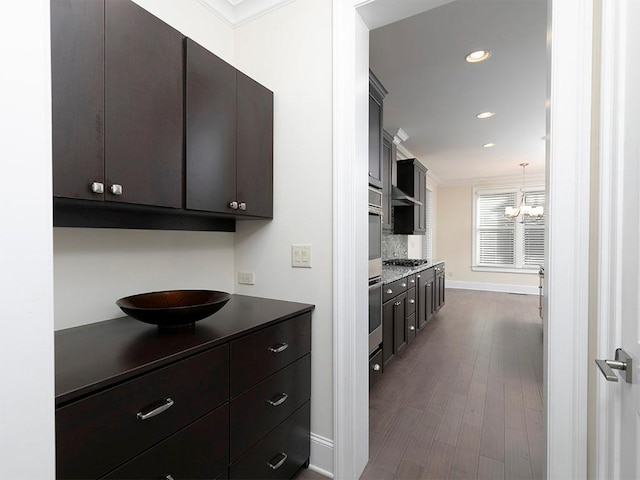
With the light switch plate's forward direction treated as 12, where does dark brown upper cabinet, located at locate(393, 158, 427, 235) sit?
The dark brown upper cabinet is roughly at 7 o'clock from the light switch plate.

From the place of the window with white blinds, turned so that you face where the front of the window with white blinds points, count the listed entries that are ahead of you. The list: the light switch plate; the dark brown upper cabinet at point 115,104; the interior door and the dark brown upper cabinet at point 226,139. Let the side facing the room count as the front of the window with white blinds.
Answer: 4

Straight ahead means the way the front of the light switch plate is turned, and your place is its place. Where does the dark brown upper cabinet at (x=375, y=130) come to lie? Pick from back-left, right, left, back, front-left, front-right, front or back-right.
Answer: back-left

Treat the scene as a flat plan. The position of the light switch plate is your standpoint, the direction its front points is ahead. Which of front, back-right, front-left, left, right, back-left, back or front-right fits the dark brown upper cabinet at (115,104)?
front-right

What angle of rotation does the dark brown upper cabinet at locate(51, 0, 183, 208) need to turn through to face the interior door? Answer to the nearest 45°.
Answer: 0° — it already faces it

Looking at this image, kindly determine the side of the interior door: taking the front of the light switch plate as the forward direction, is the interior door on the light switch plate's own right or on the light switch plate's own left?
on the light switch plate's own left

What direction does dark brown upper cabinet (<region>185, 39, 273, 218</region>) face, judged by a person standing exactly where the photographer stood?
facing the viewer and to the right of the viewer

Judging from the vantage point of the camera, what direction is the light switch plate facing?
facing the viewer

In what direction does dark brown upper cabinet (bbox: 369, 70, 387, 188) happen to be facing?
to the viewer's right

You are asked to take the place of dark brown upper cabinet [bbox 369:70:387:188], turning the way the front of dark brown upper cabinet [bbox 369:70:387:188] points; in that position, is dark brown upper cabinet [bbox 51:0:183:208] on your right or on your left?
on your right

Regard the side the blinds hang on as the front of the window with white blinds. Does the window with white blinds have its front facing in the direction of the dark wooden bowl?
yes

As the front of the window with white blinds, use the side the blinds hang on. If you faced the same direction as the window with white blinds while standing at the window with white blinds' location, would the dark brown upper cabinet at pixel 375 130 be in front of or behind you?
in front

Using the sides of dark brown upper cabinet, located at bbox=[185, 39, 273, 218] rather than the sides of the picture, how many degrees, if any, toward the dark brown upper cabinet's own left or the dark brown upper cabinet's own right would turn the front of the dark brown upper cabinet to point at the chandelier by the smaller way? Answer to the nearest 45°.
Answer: approximately 90° to the dark brown upper cabinet's own left

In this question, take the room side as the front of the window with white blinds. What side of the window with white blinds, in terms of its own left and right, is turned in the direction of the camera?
front
